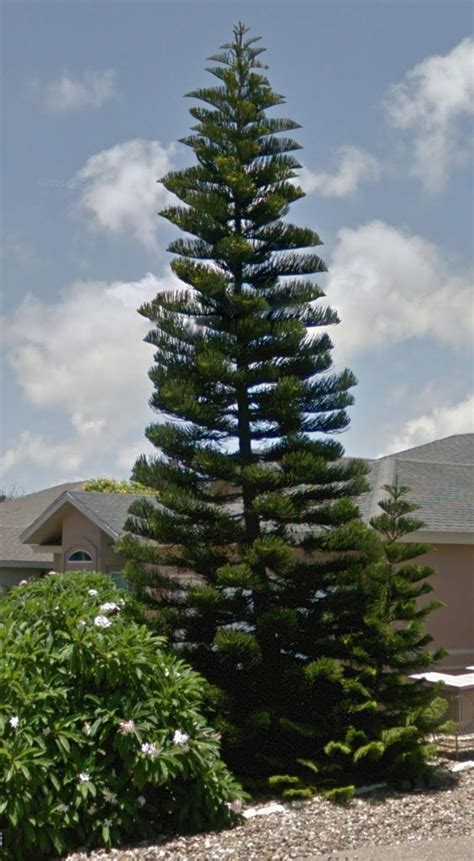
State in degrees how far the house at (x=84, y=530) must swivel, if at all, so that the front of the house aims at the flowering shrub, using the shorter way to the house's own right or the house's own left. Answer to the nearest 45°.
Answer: approximately 45° to the house's own left

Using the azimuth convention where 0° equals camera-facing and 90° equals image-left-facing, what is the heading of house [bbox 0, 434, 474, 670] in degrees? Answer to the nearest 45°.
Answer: approximately 45°

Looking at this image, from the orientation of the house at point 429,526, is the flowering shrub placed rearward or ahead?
ahead

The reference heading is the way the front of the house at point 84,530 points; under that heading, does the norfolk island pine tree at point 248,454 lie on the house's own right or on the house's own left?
on the house's own left
